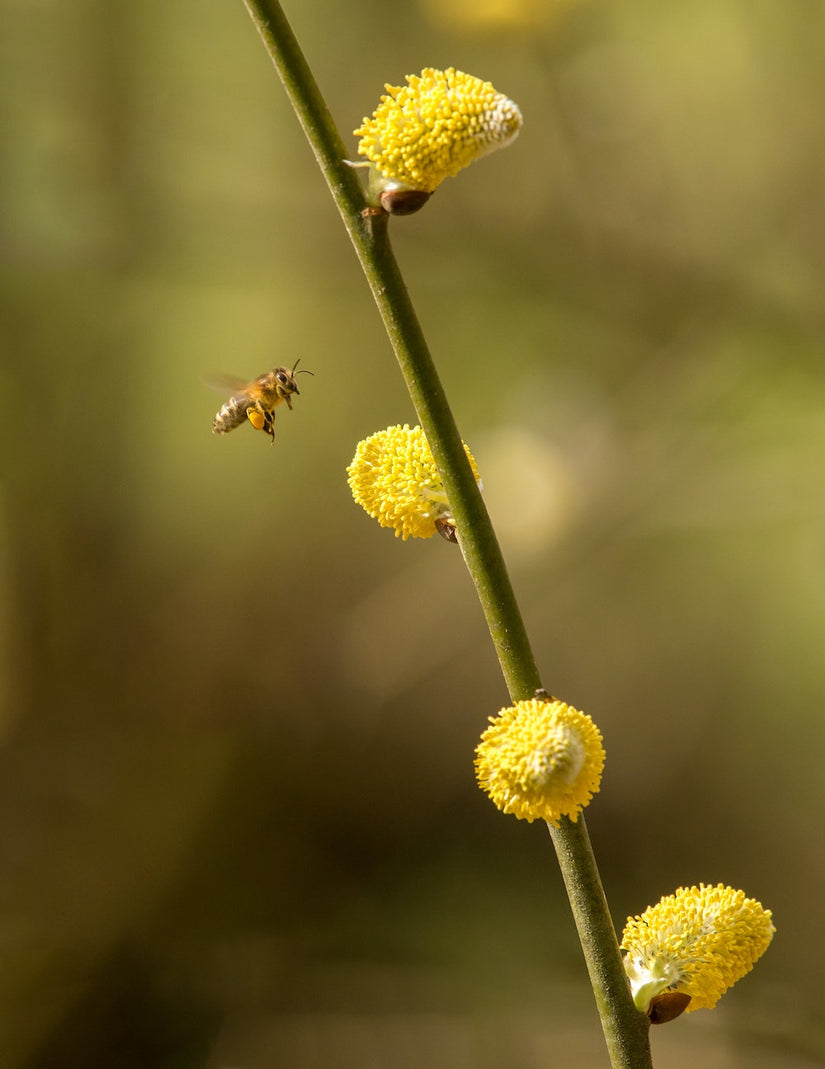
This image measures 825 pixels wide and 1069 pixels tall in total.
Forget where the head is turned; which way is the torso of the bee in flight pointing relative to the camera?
to the viewer's right
